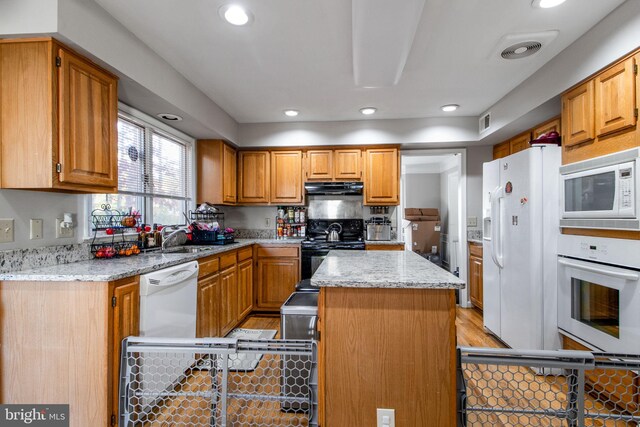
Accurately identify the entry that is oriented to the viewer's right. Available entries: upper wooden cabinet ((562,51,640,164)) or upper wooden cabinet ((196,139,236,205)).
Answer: upper wooden cabinet ((196,139,236,205))

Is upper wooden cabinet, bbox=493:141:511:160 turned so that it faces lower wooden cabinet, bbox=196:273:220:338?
yes

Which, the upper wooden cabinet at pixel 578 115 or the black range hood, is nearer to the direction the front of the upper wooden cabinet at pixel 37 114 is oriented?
the upper wooden cabinet

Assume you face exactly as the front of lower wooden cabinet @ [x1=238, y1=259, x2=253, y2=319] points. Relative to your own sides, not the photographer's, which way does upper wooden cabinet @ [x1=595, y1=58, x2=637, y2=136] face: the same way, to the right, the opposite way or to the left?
the opposite way

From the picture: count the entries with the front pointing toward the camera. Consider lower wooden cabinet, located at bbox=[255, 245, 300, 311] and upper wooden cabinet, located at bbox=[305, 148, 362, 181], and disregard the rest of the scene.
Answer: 2

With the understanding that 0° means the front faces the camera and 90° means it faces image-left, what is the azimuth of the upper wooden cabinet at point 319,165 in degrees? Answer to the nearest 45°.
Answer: approximately 0°

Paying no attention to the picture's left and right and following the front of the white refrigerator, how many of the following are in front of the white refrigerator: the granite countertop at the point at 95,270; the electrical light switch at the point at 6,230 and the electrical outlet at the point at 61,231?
3

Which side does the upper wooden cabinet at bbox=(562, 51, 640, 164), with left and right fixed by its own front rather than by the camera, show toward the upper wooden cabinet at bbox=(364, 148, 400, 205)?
right

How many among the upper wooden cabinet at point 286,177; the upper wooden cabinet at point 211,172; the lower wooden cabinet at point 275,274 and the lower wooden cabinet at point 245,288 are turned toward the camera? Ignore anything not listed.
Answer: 2

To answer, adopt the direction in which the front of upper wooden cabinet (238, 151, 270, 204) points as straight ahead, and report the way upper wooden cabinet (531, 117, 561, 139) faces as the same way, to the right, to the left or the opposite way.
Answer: to the right
